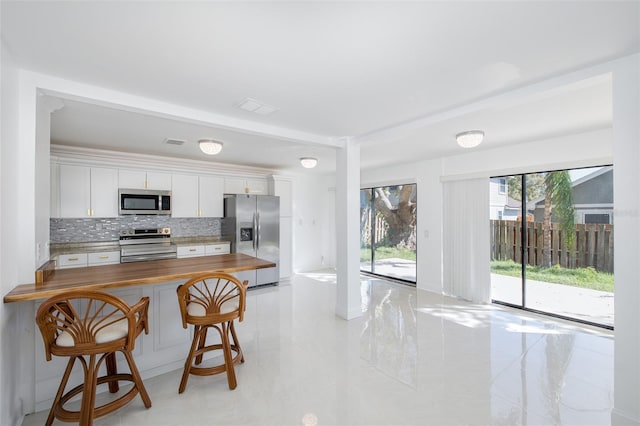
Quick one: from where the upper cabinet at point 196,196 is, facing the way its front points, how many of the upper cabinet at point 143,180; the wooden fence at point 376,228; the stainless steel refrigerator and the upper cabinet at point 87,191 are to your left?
2

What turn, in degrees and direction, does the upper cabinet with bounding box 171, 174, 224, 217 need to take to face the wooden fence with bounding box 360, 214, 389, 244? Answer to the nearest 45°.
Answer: approximately 90° to its left

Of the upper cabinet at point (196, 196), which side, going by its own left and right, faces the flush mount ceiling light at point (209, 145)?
front

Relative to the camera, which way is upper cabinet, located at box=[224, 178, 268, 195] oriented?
toward the camera

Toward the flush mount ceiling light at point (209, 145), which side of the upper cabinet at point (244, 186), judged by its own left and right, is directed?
front

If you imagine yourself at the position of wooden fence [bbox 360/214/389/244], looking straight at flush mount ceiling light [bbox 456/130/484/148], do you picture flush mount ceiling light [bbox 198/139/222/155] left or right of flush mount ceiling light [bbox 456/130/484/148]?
right

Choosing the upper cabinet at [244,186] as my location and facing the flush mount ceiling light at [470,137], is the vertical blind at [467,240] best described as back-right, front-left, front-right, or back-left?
front-left

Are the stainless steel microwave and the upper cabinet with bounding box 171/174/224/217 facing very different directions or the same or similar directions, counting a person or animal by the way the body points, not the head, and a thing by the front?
same or similar directions

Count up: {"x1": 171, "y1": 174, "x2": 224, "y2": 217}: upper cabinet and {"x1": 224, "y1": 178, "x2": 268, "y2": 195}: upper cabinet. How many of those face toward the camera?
2

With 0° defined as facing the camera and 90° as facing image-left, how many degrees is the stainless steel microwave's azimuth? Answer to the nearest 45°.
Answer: approximately 0°

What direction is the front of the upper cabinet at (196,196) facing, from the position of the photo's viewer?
facing the viewer

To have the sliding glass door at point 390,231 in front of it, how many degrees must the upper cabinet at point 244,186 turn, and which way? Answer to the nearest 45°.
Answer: approximately 90° to its left

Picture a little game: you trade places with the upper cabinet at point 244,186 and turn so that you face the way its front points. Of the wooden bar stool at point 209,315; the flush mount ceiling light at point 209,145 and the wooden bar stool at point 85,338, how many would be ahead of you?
3

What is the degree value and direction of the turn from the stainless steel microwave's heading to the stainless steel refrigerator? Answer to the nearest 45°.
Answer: approximately 90° to its left
